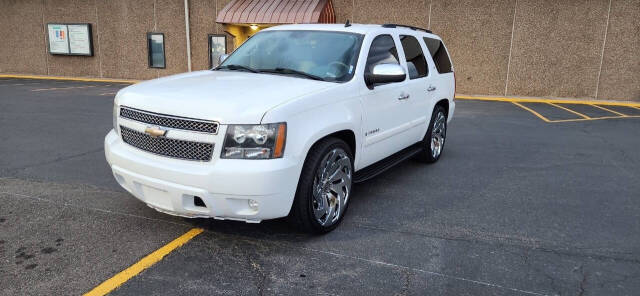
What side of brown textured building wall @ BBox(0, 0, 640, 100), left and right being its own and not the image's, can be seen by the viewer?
front

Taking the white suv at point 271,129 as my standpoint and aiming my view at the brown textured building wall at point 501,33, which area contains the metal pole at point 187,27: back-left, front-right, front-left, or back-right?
front-left

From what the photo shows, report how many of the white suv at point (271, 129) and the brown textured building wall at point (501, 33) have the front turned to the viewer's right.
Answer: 0

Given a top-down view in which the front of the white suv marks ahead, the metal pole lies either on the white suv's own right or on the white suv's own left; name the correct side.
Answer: on the white suv's own right

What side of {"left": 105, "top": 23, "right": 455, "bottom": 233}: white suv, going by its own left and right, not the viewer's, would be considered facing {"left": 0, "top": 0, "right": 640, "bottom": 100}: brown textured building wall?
back

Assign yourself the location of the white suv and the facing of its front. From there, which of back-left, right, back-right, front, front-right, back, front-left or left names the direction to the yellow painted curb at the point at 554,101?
back

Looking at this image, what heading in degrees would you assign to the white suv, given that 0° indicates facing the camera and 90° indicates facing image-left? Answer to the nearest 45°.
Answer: approximately 45°

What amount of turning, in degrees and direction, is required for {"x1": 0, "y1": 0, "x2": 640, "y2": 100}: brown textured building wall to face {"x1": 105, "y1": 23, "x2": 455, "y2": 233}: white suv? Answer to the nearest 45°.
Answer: approximately 45° to its right
